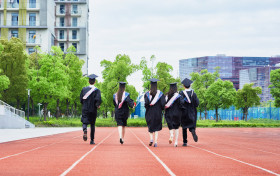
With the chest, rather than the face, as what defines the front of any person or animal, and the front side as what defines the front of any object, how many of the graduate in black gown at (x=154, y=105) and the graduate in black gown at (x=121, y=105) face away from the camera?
2

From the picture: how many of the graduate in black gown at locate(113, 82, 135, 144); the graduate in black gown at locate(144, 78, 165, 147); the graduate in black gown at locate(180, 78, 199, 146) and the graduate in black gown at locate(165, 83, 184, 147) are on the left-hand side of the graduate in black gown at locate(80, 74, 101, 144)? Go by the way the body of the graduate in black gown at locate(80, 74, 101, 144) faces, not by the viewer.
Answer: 0

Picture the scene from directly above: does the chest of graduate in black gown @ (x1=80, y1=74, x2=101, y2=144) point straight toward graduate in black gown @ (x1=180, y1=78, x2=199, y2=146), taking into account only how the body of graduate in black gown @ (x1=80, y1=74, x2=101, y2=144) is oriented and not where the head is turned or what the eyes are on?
no

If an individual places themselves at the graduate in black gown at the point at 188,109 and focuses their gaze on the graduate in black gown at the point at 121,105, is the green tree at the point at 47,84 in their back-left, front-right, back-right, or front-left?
front-right

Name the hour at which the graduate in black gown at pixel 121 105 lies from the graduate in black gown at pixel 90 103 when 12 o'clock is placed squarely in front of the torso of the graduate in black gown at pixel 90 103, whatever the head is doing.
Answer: the graduate in black gown at pixel 121 105 is roughly at 3 o'clock from the graduate in black gown at pixel 90 103.

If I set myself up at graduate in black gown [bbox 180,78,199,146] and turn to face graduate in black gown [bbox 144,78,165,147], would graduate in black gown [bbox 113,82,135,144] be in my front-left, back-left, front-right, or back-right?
front-right

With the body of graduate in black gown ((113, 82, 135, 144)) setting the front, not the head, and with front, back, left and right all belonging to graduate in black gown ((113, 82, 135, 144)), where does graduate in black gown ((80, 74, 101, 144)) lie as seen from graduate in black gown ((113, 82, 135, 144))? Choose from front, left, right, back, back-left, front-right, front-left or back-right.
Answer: left

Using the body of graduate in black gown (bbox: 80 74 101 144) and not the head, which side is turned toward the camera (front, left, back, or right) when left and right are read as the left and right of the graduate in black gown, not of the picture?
back

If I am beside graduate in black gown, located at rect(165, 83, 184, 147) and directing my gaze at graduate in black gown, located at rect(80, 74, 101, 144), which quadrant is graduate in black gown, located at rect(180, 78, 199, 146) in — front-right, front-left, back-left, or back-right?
back-right

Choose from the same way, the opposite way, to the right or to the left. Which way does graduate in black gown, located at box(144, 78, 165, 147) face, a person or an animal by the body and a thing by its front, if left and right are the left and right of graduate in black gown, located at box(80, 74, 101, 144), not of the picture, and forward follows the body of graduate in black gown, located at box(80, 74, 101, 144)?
the same way

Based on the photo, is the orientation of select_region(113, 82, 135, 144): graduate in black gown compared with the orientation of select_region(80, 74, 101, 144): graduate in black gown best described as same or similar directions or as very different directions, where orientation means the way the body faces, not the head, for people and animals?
same or similar directions

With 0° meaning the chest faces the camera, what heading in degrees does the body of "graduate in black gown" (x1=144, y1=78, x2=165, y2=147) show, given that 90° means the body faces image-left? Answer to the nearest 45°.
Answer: approximately 180°

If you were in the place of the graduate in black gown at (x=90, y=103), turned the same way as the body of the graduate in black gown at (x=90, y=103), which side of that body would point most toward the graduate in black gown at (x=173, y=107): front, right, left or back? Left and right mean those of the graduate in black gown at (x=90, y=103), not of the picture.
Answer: right

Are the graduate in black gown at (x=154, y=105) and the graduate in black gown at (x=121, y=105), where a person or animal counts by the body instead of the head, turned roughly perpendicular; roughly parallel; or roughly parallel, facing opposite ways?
roughly parallel

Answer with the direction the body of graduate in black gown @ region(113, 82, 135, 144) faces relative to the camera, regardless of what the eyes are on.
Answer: away from the camera

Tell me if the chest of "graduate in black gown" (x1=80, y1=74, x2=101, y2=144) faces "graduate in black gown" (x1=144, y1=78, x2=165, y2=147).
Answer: no
